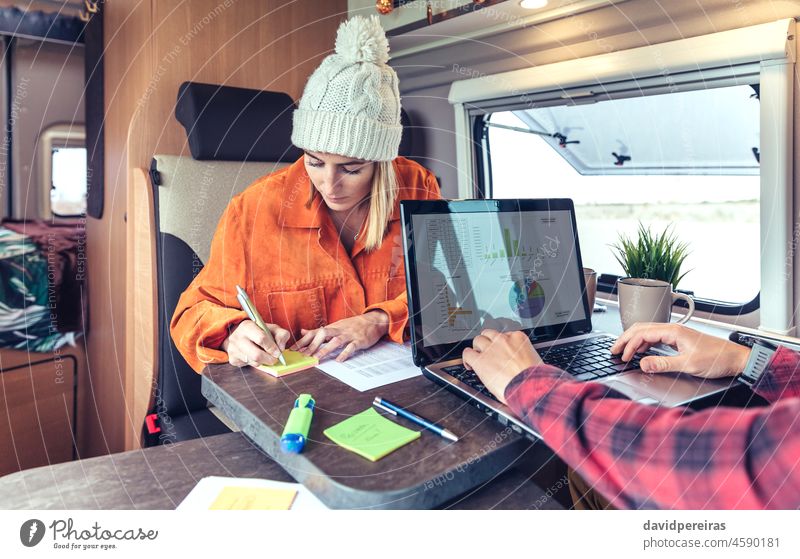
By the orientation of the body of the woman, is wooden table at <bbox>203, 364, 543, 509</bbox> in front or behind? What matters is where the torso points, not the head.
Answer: in front

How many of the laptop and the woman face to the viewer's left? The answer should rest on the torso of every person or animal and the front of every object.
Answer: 0

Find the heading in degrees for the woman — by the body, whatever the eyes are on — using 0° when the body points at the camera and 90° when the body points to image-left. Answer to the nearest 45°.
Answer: approximately 0°

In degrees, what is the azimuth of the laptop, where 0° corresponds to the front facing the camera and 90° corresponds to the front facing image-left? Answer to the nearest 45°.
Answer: approximately 315°
